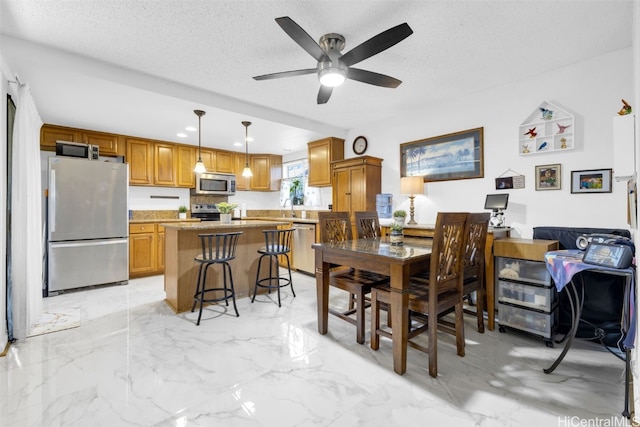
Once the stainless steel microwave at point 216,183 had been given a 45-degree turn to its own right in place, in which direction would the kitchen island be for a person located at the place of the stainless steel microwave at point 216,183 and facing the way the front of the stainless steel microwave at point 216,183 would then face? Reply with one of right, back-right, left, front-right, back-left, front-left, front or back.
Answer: front-left

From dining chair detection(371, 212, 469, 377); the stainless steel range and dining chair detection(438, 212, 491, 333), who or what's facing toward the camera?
the stainless steel range

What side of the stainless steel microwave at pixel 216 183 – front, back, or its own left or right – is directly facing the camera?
front

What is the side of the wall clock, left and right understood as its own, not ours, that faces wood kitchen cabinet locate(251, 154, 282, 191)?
right

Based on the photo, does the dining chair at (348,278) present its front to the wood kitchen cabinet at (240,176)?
no

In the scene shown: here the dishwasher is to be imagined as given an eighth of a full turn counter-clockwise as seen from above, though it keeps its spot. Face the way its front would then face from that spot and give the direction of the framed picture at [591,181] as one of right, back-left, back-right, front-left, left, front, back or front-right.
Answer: front-left

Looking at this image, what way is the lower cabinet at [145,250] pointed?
toward the camera

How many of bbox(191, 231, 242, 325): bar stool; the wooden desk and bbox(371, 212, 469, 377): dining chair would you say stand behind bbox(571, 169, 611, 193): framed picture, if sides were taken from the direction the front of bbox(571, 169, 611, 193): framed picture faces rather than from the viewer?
0

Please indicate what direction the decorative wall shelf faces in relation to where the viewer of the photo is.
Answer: facing the viewer and to the left of the viewer

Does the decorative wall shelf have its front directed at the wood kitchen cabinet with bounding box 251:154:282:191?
no

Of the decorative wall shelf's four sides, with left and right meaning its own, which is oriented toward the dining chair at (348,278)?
front

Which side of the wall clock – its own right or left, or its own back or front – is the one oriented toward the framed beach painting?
left

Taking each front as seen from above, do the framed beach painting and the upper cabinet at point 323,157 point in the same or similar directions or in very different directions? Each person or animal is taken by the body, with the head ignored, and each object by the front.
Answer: same or similar directions

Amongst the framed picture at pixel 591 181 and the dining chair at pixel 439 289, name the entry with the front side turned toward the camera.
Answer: the framed picture

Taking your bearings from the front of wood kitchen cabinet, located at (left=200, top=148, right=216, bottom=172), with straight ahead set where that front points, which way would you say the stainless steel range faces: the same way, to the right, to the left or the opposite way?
the same way

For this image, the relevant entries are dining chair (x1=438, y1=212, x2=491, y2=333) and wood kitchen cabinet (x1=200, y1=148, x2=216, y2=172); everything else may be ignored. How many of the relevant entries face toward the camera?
1

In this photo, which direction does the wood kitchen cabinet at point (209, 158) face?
toward the camera
